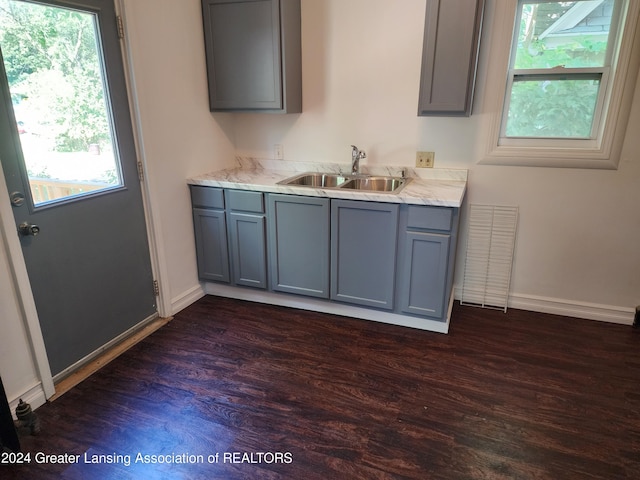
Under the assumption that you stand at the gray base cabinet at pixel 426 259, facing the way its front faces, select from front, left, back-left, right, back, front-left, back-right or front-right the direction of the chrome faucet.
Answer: back-right

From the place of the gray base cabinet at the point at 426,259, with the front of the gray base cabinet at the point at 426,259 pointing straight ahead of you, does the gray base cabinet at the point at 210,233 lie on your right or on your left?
on your right

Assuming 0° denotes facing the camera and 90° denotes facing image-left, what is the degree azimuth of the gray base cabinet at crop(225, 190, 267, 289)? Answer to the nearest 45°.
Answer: approximately 45°

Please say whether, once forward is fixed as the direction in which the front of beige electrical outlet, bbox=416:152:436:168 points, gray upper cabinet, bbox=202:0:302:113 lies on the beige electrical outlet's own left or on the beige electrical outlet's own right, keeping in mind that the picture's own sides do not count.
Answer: on the beige electrical outlet's own right

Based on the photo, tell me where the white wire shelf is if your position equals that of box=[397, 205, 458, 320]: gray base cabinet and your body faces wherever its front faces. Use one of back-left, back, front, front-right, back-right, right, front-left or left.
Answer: back-left

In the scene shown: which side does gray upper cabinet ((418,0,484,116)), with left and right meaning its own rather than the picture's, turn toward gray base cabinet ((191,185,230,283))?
right
